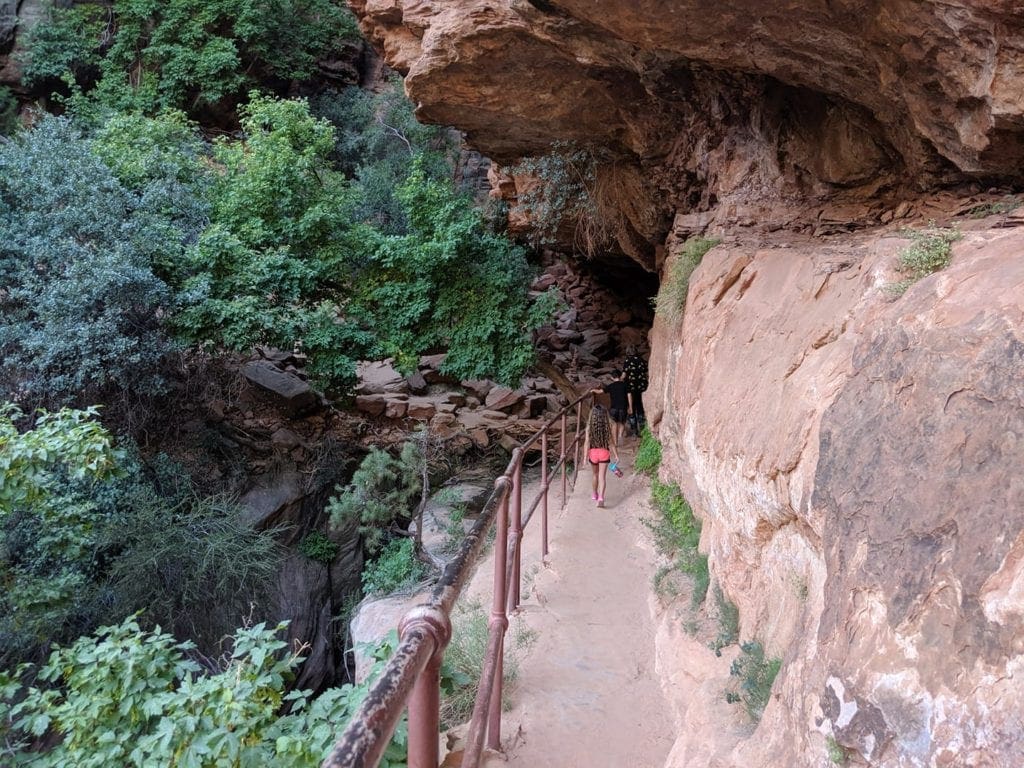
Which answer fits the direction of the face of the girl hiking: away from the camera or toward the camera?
away from the camera

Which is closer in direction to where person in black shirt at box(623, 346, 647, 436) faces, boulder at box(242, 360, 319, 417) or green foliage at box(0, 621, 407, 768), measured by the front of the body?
the boulder

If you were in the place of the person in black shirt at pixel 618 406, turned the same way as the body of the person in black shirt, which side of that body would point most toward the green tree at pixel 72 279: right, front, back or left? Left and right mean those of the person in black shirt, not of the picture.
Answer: left

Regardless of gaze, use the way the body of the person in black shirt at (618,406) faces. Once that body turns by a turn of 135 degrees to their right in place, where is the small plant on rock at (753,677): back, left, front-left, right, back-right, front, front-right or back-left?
front-right

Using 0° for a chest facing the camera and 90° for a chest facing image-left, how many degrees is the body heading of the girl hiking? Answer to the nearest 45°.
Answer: approximately 180°

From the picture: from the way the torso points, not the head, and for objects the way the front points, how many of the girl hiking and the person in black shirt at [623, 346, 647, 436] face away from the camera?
2

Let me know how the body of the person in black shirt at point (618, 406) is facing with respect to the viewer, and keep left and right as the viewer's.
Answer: facing away from the viewer

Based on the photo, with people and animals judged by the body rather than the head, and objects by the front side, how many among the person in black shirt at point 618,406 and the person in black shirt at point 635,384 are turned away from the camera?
2

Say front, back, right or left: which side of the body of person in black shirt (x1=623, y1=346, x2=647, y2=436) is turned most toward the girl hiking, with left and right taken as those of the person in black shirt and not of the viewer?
back

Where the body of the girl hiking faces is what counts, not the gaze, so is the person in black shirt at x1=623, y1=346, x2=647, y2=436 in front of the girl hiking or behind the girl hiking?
in front

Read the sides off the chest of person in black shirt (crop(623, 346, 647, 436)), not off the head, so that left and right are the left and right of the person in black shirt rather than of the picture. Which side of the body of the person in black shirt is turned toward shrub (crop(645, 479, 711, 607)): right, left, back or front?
back

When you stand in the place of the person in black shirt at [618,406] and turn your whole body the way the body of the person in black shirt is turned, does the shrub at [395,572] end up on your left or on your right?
on your left

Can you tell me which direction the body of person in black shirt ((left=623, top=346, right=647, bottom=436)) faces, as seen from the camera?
away from the camera

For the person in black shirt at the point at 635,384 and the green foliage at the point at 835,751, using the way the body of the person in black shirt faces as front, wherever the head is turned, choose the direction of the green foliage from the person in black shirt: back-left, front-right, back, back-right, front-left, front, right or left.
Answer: back
